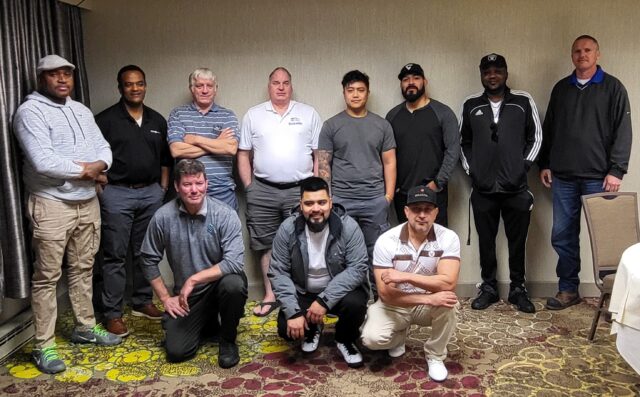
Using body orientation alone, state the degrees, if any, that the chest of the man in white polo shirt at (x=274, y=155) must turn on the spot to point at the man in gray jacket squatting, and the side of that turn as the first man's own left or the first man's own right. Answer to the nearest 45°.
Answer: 0° — they already face them

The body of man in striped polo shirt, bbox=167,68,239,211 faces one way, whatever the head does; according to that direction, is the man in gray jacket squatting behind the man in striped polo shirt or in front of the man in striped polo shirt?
in front

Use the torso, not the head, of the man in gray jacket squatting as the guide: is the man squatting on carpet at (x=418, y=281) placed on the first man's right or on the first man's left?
on the first man's left

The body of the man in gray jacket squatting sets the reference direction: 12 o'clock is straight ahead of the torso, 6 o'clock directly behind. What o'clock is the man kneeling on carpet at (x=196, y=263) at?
The man kneeling on carpet is roughly at 3 o'clock from the man in gray jacket squatting.

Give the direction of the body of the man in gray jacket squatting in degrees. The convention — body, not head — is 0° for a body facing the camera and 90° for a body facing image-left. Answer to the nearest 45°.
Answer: approximately 0°

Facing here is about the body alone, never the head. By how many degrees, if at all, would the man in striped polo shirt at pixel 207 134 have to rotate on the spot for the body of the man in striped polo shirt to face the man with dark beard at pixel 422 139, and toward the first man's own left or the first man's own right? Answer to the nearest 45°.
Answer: approximately 90° to the first man's own left

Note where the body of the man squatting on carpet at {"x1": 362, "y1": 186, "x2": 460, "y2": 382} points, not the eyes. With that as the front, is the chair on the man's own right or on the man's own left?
on the man's own left
